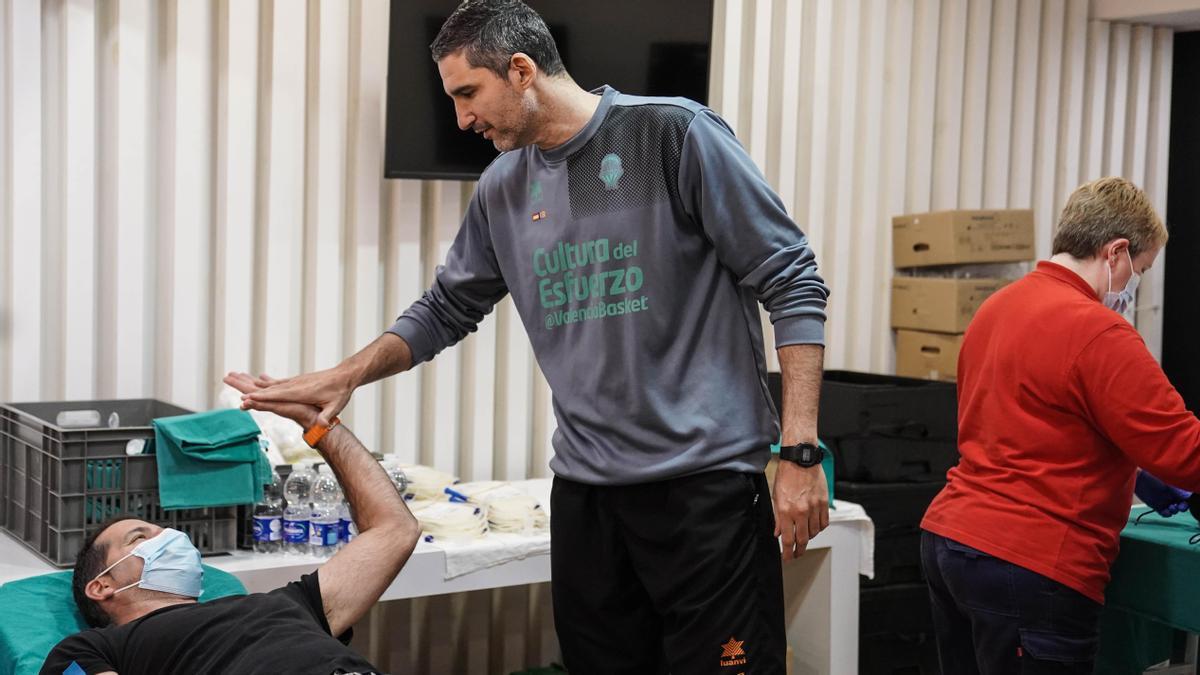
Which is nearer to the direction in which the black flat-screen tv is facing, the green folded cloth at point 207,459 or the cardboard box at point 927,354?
the green folded cloth

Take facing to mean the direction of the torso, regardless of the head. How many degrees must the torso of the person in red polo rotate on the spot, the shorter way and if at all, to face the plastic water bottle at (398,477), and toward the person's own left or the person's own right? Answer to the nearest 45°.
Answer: approximately 135° to the person's own left

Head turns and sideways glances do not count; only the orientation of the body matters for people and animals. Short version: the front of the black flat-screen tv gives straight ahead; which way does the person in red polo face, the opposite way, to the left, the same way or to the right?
to the left

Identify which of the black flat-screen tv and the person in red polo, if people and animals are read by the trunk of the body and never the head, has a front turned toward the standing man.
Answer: the black flat-screen tv

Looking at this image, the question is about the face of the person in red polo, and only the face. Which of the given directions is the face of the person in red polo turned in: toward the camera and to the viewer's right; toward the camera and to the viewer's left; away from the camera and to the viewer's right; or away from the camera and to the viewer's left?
away from the camera and to the viewer's right

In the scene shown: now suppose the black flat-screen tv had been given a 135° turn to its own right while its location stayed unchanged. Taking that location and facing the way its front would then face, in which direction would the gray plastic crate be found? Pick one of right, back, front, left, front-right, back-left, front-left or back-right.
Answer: left

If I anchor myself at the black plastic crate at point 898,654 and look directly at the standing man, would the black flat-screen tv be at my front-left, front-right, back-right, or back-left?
front-right

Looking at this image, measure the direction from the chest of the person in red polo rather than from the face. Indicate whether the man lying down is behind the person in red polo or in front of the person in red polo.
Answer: behind

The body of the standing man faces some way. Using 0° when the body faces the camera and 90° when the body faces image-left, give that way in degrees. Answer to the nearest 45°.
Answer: approximately 45°

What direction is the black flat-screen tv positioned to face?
toward the camera

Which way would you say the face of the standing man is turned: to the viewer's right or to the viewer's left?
to the viewer's left

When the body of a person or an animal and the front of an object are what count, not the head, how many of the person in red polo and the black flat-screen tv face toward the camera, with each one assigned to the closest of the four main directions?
1

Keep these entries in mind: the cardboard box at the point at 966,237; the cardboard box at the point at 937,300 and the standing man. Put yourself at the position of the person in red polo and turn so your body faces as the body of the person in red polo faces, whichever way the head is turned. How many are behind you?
1

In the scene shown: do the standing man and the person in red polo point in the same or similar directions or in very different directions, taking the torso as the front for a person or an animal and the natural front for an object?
very different directions

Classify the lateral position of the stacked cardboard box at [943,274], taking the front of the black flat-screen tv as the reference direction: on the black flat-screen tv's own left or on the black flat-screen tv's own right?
on the black flat-screen tv's own left
